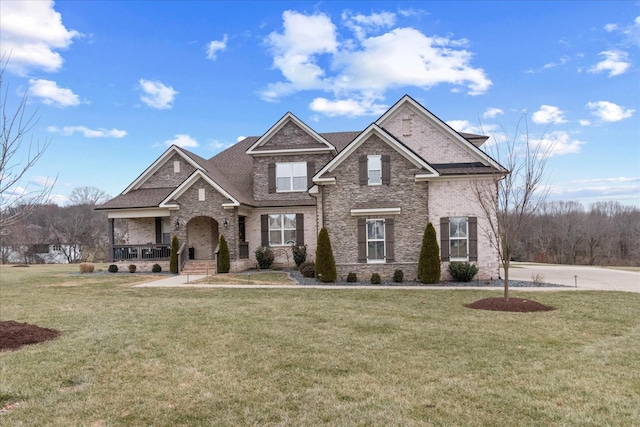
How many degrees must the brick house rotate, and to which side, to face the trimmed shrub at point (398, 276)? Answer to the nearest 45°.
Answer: approximately 45° to its left

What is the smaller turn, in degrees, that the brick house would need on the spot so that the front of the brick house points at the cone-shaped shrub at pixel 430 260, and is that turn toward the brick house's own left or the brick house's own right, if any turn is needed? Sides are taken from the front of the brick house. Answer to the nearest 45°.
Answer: approximately 45° to the brick house's own left

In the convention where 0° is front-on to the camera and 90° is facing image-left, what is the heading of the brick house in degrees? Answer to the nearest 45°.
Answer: approximately 0°
